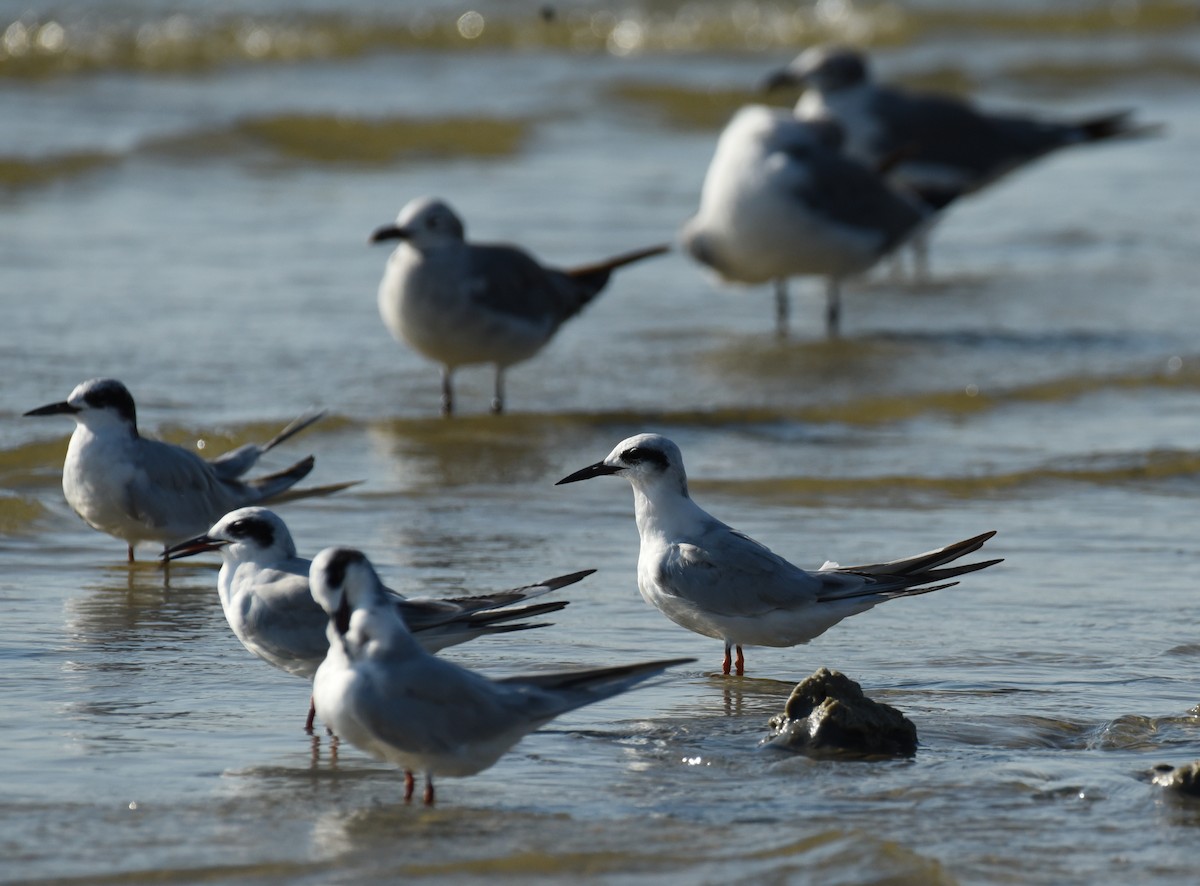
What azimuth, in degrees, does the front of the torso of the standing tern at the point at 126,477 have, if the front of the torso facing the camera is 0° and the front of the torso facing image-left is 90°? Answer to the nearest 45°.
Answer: approximately 90°

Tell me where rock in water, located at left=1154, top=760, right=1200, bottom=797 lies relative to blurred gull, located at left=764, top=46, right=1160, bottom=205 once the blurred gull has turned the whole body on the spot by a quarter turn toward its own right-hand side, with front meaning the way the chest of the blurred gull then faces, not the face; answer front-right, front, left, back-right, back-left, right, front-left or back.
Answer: back

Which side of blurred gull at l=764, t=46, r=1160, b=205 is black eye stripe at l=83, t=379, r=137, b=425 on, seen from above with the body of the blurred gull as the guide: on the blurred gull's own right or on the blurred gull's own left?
on the blurred gull's own left

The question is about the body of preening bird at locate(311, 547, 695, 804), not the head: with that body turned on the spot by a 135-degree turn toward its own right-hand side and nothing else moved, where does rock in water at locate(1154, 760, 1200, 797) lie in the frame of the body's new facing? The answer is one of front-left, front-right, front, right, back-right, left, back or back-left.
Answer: front-right

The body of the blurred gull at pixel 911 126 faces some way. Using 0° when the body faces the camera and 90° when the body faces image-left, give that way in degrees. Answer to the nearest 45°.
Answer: approximately 90°

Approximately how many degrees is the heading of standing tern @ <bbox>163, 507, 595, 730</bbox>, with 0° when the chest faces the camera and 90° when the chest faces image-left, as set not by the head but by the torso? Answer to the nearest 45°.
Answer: approximately 90°

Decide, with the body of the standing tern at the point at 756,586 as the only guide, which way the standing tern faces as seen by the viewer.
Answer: to the viewer's left

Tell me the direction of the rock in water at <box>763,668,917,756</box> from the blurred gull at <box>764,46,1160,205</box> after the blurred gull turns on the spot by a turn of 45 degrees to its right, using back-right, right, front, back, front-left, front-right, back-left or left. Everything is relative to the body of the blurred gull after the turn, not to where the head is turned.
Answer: back-left

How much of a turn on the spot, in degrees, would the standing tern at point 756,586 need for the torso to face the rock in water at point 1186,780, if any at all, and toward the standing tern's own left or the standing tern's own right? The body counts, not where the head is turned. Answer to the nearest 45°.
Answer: approximately 135° to the standing tern's own left

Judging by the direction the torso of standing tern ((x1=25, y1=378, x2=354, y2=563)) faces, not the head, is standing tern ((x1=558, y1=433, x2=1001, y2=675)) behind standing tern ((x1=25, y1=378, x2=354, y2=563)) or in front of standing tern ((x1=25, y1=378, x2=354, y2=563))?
behind

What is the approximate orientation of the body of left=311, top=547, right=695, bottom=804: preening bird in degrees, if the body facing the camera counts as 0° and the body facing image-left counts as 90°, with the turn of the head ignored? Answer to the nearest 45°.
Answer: approximately 90°

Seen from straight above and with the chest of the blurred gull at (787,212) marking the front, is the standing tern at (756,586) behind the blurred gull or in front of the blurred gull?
in front

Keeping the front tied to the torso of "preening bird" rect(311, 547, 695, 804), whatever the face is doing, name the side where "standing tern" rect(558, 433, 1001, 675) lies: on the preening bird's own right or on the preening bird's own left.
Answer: on the preening bird's own right
